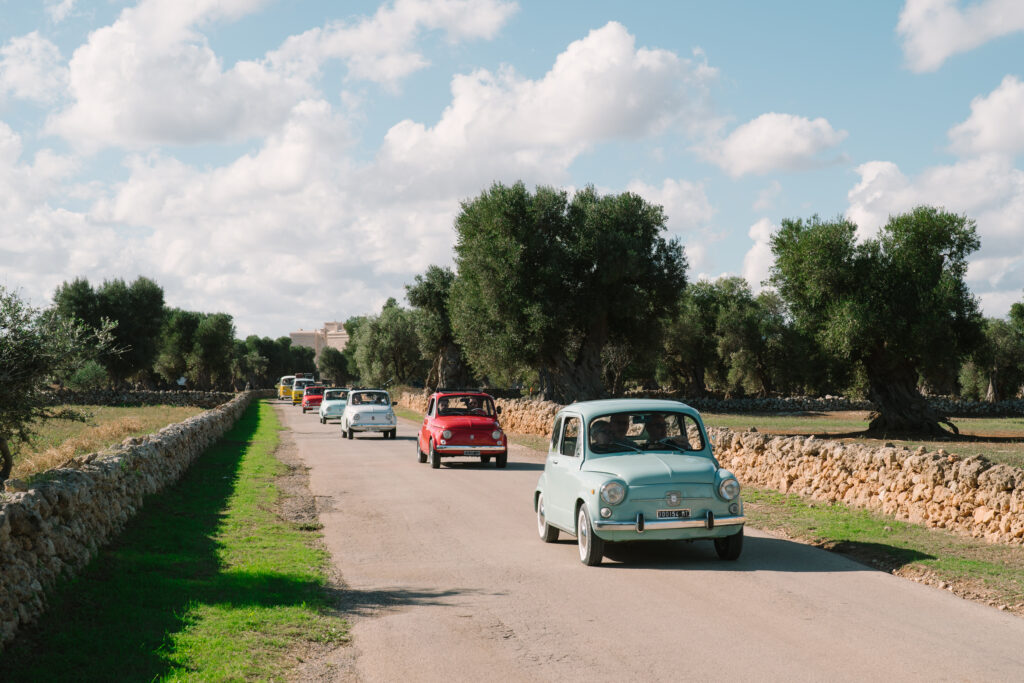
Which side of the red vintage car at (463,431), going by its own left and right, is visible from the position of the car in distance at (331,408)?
back

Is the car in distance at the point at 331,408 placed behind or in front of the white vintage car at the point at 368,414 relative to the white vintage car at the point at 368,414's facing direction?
behind

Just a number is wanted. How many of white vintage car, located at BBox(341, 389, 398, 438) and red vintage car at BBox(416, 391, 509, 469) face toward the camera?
2

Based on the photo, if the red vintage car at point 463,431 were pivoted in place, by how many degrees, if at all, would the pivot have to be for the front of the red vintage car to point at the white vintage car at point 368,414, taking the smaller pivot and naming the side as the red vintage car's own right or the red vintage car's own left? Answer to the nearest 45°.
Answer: approximately 180°

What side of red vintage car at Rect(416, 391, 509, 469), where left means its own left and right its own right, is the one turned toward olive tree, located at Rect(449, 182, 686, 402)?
back

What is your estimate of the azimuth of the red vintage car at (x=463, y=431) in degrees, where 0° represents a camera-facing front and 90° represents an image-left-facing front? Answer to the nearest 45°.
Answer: approximately 0°

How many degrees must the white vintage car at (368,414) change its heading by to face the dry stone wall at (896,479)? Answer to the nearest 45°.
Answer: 0° — it already faces it

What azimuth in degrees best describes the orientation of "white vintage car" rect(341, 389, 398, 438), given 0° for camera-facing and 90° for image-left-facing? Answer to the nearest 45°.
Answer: approximately 0°

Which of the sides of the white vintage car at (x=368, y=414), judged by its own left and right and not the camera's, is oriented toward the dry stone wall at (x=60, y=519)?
front

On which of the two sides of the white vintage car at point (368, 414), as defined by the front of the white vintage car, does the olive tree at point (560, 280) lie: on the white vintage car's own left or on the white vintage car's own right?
on the white vintage car's own left

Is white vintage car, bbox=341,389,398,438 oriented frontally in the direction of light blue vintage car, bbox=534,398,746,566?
yes

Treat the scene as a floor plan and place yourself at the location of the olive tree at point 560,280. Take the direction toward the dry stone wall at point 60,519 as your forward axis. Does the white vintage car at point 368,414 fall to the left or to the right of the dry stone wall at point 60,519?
right

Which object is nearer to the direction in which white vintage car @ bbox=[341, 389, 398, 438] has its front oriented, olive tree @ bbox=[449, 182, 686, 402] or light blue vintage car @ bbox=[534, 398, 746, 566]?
the light blue vintage car
